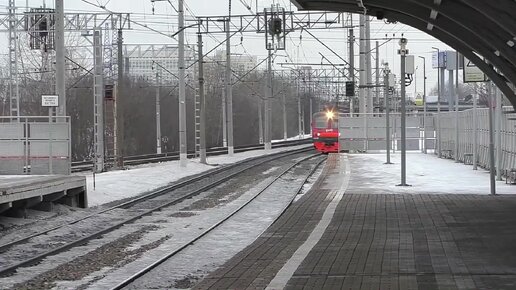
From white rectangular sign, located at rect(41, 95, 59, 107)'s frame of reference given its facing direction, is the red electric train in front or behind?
behind

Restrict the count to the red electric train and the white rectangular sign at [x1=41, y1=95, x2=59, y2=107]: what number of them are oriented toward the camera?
2

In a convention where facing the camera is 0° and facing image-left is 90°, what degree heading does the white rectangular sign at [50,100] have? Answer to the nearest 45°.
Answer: approximately 0°

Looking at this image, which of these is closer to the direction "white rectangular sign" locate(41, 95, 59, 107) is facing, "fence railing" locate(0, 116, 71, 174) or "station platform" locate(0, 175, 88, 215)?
the station platform

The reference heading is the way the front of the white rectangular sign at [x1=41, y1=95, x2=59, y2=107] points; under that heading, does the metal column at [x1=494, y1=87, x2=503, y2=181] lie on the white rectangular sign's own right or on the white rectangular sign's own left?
on the white rectangular sign's own left

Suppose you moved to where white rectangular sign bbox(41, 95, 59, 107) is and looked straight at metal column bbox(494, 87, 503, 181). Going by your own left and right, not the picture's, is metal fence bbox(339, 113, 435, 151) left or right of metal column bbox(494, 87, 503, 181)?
left

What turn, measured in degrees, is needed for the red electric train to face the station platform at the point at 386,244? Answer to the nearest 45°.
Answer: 0° — it already faces it
